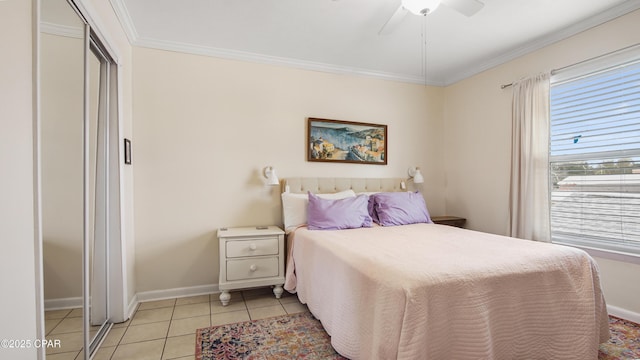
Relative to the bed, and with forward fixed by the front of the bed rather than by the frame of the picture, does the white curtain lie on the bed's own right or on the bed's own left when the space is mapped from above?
on the bed's own left

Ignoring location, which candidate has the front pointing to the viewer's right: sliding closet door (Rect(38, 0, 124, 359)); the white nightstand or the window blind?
the sliding closet door

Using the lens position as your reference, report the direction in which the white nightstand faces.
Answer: facing the viewer

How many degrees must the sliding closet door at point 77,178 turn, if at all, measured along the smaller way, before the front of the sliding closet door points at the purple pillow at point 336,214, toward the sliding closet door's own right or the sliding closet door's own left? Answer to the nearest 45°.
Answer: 0° — it already faces it

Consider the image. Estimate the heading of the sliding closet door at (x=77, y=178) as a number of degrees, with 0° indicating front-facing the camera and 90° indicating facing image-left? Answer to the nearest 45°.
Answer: approximately 270°

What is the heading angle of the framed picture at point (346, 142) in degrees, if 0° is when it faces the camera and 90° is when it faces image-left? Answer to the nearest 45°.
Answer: approximately 315°

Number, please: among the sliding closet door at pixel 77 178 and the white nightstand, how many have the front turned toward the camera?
1

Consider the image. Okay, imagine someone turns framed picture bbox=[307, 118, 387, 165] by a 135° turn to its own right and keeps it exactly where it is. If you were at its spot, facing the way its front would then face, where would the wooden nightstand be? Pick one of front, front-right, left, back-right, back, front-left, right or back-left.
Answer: back

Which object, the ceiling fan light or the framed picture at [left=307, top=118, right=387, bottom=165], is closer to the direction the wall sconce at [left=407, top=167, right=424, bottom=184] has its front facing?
the ceiling fan light

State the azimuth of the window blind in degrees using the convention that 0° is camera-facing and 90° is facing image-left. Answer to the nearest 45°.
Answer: approximately 45°

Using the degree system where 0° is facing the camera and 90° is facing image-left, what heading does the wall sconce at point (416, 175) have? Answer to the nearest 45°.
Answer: approximately 315°

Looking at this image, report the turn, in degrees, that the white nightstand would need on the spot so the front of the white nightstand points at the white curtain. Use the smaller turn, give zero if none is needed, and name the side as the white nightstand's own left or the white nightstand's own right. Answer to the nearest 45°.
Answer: approximately 90° to the white nightstand's own left

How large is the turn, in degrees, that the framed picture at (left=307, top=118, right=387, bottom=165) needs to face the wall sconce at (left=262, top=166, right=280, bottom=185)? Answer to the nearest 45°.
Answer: approximately 90° to its right

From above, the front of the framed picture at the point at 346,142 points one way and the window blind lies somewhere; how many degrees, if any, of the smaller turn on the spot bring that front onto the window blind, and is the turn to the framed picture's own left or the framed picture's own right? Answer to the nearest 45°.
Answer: approximately 45° to the framed picture's own left
